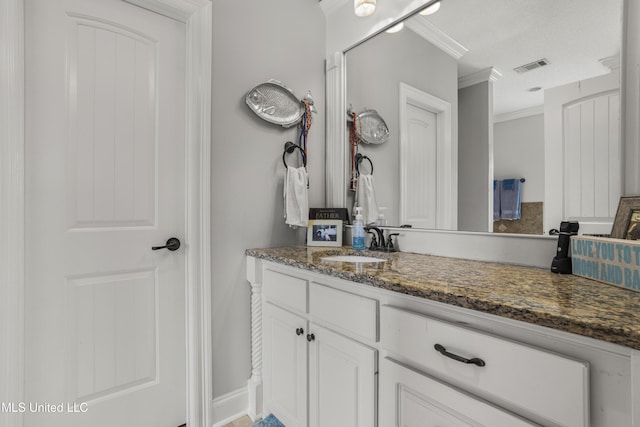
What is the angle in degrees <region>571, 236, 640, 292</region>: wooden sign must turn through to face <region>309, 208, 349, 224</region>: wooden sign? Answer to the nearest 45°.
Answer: approximately 45° to its right

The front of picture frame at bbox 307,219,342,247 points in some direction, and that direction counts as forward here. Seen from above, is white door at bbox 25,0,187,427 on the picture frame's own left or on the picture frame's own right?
on the picture frame's own right

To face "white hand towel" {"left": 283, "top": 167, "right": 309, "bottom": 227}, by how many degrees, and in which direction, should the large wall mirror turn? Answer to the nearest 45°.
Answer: approximately 45° to its right

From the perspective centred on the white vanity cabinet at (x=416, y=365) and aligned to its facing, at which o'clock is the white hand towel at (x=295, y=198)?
The white hand towel is roughly at 3 o'clock from the white vanity cabinet.

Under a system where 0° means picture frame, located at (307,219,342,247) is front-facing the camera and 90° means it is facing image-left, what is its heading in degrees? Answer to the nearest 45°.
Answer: approximately 0°

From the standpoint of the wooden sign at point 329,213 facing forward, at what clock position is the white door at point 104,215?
The white door is roughly at 2 o'clock from the wooden sign.

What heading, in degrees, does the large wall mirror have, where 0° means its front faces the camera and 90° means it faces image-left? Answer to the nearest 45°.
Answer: approximately 45°

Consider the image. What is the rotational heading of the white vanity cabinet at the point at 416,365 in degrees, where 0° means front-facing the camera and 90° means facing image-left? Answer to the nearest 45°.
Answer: approximately 45°

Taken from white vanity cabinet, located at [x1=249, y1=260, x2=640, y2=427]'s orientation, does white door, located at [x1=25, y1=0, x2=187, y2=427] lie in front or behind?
in front
